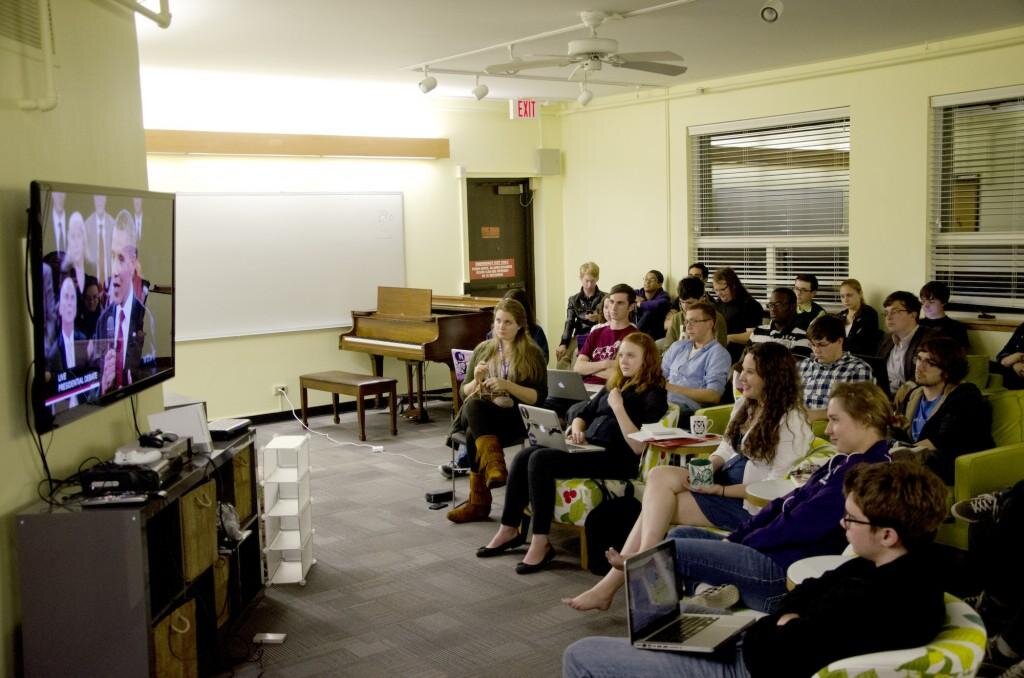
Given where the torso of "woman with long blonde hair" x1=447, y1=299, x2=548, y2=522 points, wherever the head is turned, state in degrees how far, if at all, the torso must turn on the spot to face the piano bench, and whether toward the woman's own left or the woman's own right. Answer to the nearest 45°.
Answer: approximately 90° to the woman's own right

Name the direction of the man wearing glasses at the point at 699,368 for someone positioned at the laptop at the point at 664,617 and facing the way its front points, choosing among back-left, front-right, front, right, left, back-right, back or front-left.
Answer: back-left

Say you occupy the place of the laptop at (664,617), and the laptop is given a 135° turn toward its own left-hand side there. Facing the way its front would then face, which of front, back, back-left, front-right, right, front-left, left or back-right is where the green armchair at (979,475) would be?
front-right

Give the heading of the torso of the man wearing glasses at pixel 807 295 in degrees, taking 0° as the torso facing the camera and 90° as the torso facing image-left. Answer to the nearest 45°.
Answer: approximately 45°

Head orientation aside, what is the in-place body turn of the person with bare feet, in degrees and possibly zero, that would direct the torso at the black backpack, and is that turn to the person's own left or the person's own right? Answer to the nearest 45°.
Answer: approximately 45° to the person's own right

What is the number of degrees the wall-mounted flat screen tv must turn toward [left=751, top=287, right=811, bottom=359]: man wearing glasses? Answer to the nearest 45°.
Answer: approximately 90° to its left

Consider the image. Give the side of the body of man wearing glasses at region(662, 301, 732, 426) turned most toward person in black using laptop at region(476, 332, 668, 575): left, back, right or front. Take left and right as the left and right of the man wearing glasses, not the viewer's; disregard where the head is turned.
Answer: front

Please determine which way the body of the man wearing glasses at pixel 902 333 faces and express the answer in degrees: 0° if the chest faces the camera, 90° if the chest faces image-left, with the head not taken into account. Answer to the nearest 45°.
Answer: approximately 45°

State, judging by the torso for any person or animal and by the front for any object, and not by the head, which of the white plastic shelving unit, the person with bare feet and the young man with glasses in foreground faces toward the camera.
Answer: the white plastic shelving unit

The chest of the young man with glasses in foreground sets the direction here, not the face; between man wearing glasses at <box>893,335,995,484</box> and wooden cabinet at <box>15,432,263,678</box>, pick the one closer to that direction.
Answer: the wooden cabinet

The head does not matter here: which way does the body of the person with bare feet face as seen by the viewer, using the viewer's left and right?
facing to the left of the viewer

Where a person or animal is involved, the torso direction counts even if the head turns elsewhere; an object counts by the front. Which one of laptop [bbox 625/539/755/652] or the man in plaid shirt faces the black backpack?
the man in plaid shirt

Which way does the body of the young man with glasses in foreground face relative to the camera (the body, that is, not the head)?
to the viewer's left

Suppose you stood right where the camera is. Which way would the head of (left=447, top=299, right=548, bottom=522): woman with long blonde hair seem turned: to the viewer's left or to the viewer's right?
to the viewer's left
